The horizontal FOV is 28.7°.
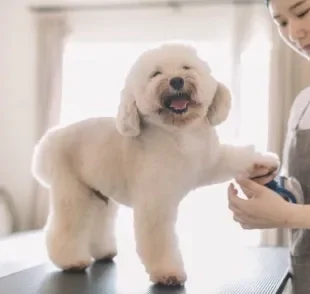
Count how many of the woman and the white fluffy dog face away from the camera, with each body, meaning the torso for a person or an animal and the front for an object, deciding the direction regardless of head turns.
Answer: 0

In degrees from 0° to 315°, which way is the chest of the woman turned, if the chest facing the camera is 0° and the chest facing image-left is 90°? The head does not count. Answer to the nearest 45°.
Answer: approximately 45°

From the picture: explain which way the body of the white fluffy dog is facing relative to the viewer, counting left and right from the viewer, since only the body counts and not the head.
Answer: facing the viewer and to the right of the viewer
